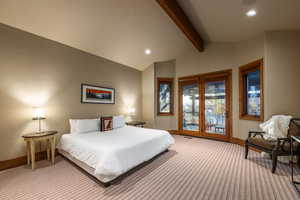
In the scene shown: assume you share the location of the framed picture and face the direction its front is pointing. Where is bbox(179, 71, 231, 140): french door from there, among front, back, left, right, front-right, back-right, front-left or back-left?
front-left

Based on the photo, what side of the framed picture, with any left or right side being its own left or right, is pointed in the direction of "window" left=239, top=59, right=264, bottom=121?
front

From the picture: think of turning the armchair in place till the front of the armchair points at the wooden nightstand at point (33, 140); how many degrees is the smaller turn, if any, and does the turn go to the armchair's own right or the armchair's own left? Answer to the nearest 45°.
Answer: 0° — it already faces it

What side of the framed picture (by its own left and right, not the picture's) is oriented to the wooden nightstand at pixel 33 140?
right

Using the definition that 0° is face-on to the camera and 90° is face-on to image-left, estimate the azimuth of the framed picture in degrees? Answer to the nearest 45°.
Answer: approximately 315°

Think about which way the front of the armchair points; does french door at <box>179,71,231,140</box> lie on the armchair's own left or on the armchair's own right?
on the armchair's own right

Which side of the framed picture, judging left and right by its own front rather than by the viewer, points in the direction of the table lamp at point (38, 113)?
right

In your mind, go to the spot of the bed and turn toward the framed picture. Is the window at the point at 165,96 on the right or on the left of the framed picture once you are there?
right

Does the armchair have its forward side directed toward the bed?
yes

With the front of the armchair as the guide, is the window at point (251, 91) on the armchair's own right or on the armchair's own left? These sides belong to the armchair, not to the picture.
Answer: on the armchair's own right

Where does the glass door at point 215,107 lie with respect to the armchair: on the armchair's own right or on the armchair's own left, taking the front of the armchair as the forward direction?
on the armchair's own right

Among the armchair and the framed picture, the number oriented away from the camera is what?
0

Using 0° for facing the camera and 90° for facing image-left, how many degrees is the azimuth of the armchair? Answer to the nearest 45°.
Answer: approximately 45°
